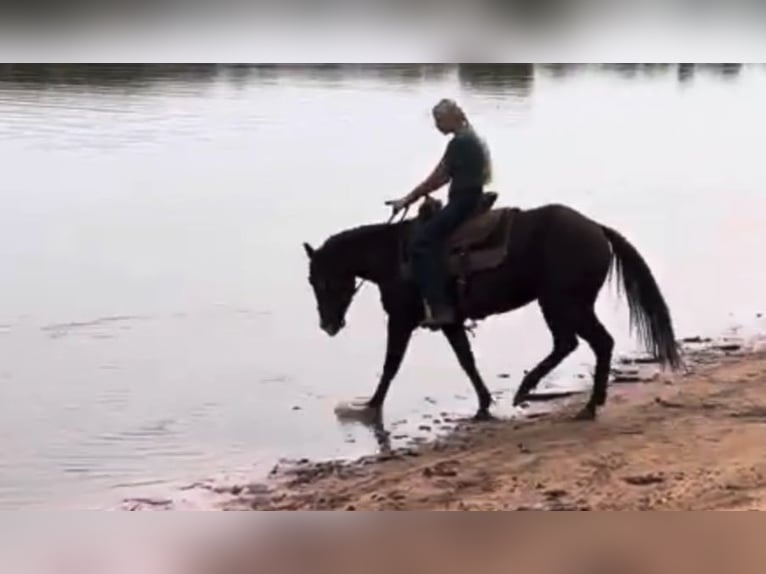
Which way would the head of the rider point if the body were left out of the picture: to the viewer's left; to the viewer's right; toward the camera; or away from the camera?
to the viewer's left

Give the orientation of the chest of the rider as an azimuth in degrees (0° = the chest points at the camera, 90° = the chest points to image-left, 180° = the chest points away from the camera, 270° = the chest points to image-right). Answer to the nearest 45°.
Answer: approximately 90°

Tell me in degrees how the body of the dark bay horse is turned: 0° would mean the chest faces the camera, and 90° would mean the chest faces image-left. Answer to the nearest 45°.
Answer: approximately 90°
